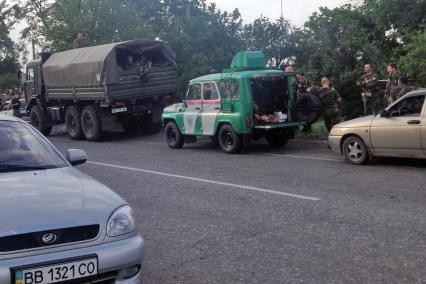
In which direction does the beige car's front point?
to the viewer's left

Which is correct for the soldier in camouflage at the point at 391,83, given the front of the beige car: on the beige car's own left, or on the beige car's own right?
on the beige car's own right

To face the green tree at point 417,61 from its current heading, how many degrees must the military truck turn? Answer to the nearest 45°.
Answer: approximately 180°

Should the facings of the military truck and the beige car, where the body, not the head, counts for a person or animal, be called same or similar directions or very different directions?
same or similar directions

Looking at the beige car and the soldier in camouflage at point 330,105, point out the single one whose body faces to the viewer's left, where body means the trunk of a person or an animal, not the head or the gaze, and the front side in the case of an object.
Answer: the beige car

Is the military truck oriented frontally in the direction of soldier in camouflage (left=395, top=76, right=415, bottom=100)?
no

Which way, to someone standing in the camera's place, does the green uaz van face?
facing away from the viewer and to the left of the viewer

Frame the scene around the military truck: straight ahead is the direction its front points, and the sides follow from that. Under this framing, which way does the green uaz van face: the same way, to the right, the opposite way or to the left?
the same way

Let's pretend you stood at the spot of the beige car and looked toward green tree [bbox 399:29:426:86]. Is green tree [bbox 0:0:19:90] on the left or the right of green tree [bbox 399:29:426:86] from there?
left

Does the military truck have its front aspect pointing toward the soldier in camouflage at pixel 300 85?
no

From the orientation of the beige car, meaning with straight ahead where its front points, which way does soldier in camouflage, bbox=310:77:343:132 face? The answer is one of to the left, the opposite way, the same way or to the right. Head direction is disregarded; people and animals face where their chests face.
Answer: to the right

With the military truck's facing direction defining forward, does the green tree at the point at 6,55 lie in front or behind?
in front

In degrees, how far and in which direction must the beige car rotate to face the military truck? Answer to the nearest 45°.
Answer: approximately 45° to its right

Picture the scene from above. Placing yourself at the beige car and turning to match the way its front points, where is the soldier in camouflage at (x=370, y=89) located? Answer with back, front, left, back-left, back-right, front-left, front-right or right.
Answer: right

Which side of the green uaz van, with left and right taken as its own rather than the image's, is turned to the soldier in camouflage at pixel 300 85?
right
